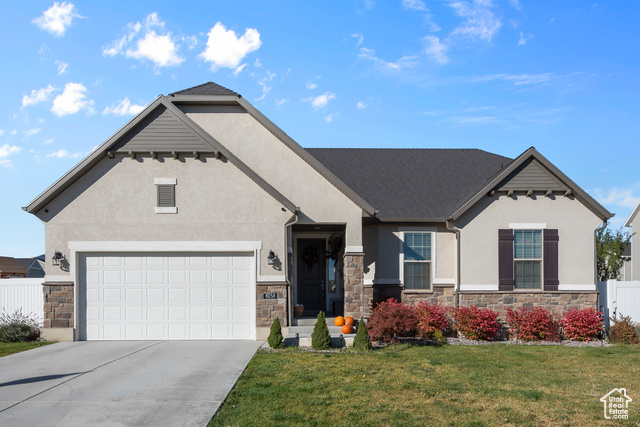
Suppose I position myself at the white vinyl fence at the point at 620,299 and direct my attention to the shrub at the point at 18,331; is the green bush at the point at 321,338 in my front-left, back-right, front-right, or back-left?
front-left

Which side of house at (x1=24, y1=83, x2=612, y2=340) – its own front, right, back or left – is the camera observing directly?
front

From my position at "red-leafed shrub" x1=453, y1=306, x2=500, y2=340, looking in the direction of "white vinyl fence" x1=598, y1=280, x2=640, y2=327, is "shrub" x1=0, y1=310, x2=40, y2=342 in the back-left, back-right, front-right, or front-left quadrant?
back-left

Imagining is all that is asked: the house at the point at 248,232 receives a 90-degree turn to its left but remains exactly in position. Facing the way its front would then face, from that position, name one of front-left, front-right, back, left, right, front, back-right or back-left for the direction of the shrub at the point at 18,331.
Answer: back

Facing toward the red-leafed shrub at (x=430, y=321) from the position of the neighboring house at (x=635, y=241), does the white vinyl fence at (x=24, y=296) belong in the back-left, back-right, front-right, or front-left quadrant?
front-right

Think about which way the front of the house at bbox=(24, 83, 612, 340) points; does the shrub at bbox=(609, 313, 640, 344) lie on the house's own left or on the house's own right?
on the house's own left
